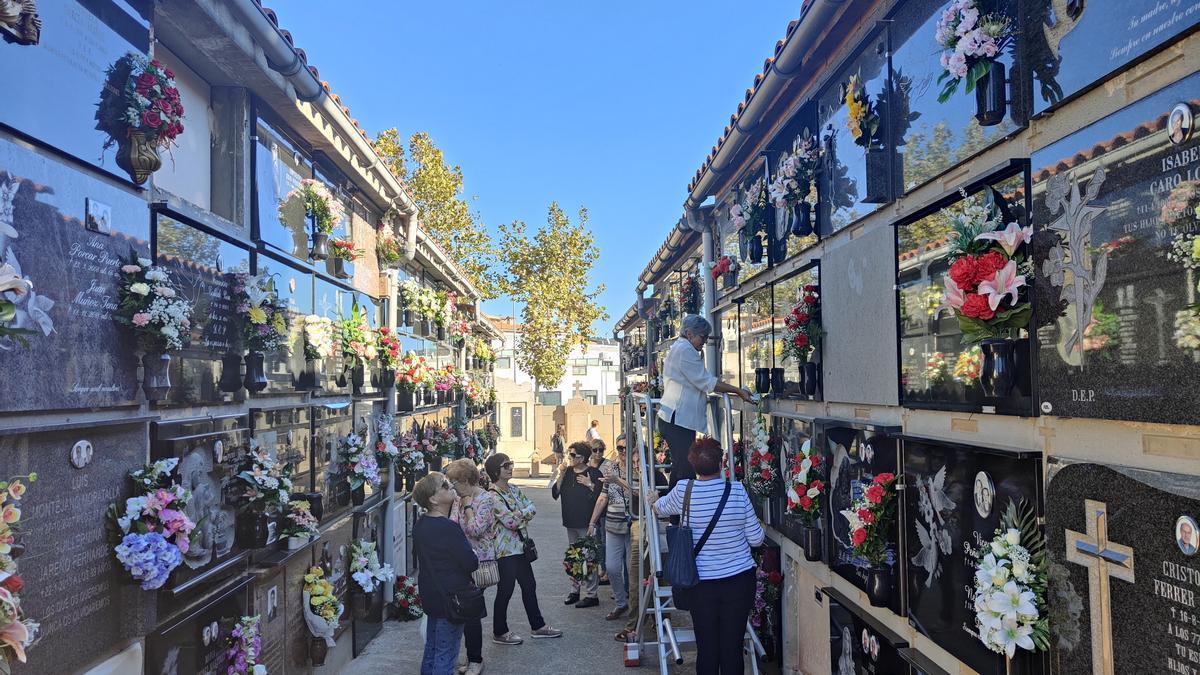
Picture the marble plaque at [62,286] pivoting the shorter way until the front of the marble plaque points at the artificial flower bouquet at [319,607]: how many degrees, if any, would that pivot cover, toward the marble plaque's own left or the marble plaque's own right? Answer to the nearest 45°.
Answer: approximately 90° to the marble plaque's own left

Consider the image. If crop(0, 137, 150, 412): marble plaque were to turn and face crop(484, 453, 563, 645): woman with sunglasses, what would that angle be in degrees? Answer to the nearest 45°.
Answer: approximately 90° to its left

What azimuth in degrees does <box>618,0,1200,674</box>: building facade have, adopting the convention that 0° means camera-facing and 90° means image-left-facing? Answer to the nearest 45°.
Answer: approximately 45°

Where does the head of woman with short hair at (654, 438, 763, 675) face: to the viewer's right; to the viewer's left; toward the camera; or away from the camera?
away from the camera

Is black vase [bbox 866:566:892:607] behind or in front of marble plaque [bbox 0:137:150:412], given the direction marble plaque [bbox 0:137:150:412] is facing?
in front

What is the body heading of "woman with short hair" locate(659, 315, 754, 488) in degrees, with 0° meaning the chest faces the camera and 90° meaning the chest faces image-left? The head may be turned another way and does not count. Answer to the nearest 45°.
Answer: approximately 270°

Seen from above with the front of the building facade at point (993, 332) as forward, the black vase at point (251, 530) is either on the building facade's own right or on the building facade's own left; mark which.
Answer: on the building facade's own right

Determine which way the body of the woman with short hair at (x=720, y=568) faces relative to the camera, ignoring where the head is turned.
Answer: away from the camera

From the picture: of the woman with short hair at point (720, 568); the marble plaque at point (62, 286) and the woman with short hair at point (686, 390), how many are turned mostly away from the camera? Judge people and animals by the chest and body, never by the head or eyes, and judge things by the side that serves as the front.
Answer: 1

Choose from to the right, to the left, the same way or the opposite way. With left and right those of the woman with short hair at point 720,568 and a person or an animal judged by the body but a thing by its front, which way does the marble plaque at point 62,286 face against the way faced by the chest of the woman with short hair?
to the right

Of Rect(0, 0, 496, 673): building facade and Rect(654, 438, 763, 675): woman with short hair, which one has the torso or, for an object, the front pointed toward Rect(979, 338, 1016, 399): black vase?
the building facade
